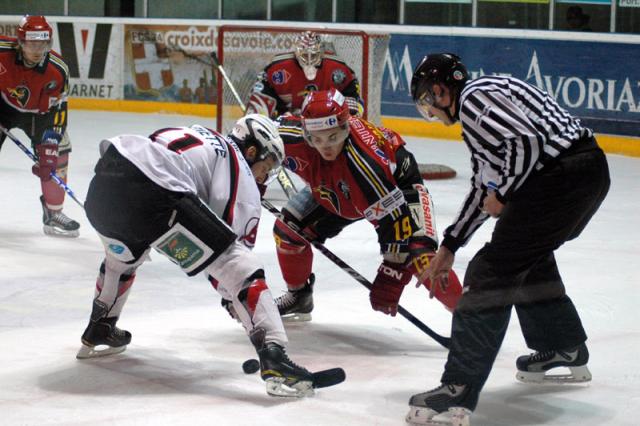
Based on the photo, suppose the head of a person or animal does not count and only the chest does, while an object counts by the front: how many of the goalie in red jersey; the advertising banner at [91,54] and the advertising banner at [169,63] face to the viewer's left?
0

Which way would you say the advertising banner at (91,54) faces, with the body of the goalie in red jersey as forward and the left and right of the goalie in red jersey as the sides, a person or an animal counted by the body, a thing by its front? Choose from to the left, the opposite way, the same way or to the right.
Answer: the same way

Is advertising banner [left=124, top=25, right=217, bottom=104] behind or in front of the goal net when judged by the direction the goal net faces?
behind

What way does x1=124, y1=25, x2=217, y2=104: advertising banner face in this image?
toward the camera

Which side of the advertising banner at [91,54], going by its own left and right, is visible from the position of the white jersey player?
front

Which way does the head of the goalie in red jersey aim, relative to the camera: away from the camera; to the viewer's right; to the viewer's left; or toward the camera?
toward the camera

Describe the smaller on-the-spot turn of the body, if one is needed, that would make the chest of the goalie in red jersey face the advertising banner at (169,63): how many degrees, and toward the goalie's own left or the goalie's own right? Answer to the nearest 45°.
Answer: approximately 180°

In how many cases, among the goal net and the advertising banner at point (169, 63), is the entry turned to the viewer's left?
0

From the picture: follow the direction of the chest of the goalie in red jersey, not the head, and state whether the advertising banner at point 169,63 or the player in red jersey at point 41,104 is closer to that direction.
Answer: the player in red jersey

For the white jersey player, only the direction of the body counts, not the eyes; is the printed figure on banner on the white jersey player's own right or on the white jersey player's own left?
on the white jersey player's own left

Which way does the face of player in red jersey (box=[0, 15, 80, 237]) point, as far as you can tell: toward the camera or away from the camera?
toward the camera

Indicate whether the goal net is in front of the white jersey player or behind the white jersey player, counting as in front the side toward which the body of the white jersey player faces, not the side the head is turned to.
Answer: in front

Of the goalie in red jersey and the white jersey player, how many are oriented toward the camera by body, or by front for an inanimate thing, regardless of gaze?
1

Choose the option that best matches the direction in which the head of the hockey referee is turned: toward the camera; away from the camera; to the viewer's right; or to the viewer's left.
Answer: to the viewer's left

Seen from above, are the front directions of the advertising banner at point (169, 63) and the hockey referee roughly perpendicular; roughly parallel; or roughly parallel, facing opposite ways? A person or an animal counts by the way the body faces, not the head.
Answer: roughly perpendicular

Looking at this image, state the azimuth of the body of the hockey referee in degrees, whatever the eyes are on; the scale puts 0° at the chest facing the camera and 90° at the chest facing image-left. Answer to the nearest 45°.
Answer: approximately 90°

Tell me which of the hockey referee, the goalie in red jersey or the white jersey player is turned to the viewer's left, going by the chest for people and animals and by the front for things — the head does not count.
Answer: the hockey referee

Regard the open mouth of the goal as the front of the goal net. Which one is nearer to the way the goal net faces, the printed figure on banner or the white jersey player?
the white jersey player

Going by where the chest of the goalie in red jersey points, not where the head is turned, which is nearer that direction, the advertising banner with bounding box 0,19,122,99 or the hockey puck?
the hockey puck

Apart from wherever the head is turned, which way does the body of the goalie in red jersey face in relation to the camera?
toward the camera
